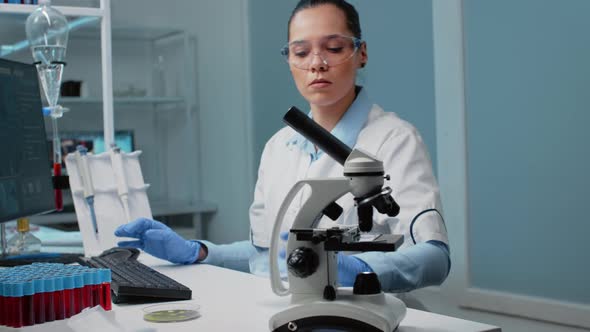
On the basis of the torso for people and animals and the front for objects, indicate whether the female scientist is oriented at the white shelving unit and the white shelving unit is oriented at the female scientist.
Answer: no

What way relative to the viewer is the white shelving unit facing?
toward the camera

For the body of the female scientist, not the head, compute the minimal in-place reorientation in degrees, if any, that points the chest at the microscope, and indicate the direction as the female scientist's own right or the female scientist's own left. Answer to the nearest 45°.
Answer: approximately 45° to the female scientist's own left

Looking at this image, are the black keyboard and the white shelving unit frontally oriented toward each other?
no

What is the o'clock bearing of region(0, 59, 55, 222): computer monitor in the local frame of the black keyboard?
The computer monitor is roughly at 8 o'clock from the black keyboard.

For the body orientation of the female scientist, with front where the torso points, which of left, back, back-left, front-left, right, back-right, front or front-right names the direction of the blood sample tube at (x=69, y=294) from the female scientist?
front

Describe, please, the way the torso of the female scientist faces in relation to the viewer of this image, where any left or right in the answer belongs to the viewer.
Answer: facing the viewer and to the left of the viewer

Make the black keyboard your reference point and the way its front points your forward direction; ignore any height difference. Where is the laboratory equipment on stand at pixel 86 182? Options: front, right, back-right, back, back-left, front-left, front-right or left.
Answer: left

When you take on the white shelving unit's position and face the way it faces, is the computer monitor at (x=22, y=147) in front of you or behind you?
in front

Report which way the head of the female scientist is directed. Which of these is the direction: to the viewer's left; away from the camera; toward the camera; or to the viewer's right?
toward the camera

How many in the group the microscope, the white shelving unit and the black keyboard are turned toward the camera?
1

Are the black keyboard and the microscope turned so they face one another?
no
